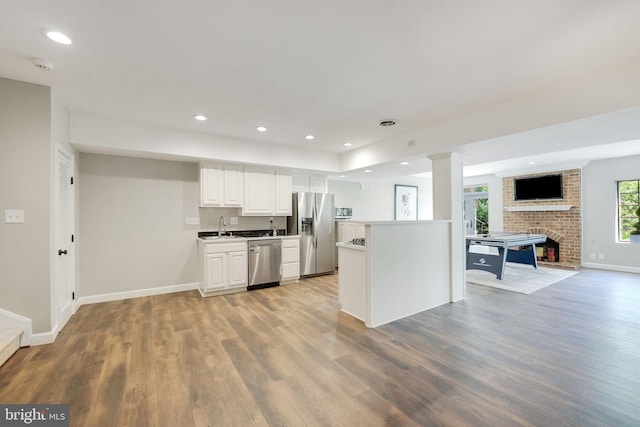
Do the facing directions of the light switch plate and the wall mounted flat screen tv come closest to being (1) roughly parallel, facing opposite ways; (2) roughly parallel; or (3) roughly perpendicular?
roughly perpendicular

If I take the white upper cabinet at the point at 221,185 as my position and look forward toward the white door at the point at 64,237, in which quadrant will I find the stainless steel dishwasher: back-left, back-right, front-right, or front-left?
back-left

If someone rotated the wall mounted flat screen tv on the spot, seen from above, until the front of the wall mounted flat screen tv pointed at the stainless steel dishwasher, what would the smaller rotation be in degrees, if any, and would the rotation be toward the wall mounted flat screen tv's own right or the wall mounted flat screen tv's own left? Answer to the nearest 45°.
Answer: approximately 45° to the wall mounted flat screen tv's own right

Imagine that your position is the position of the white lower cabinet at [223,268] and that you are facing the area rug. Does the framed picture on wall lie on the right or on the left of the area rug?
left

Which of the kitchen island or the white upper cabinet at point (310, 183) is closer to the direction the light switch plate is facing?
the kitchen island

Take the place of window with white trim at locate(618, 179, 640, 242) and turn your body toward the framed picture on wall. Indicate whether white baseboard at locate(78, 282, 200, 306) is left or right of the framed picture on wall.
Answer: left
